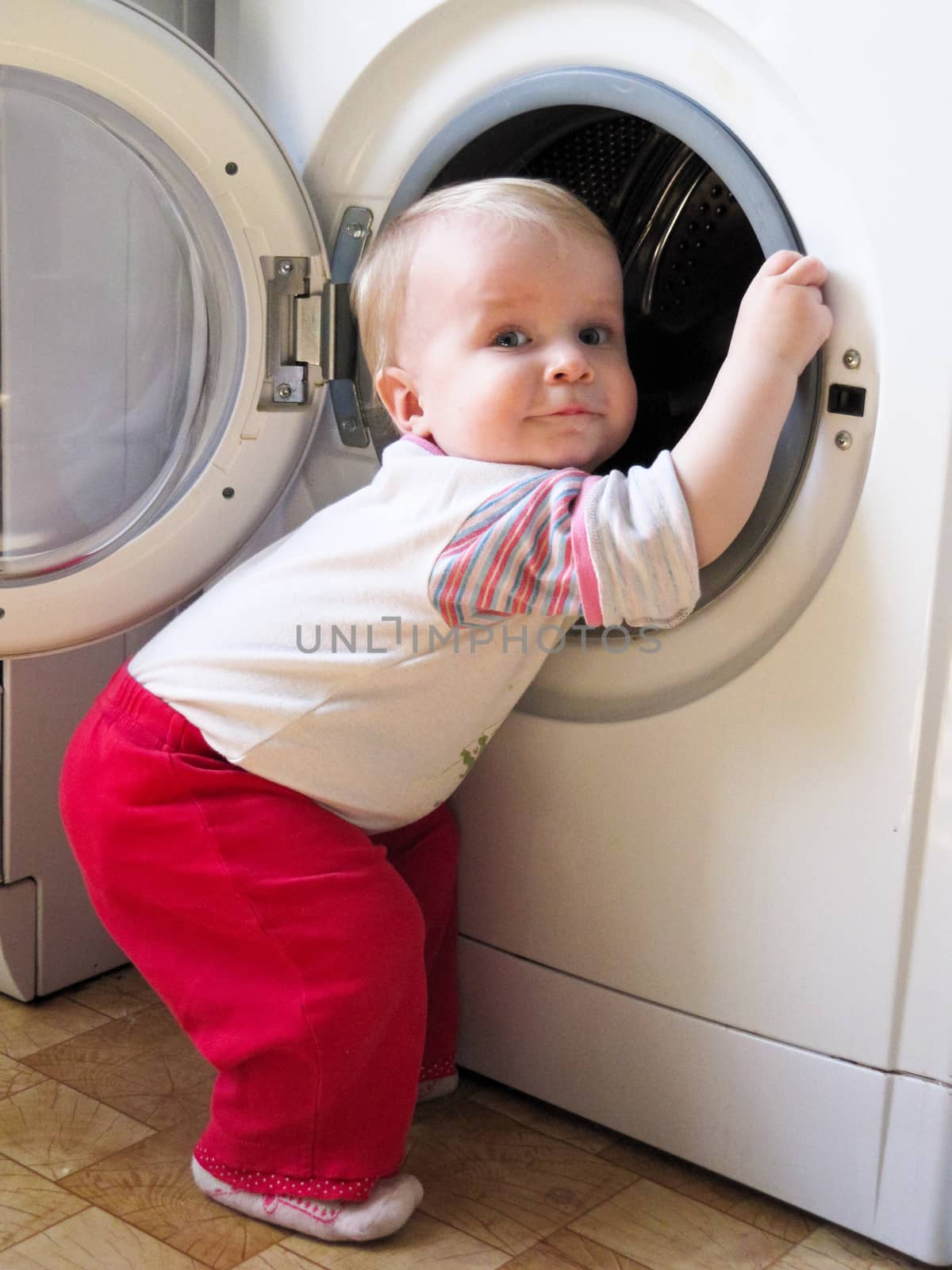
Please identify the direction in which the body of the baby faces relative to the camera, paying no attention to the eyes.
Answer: to the viewer's right

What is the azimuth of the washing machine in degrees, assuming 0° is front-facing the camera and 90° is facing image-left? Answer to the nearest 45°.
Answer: approximately 45°
